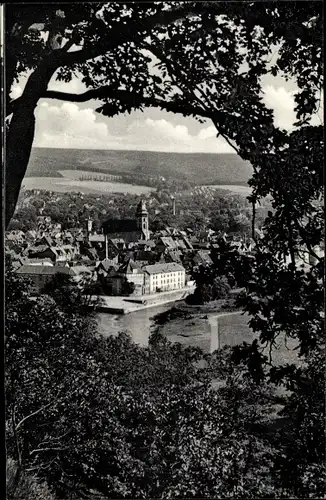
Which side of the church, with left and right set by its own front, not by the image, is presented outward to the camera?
right
